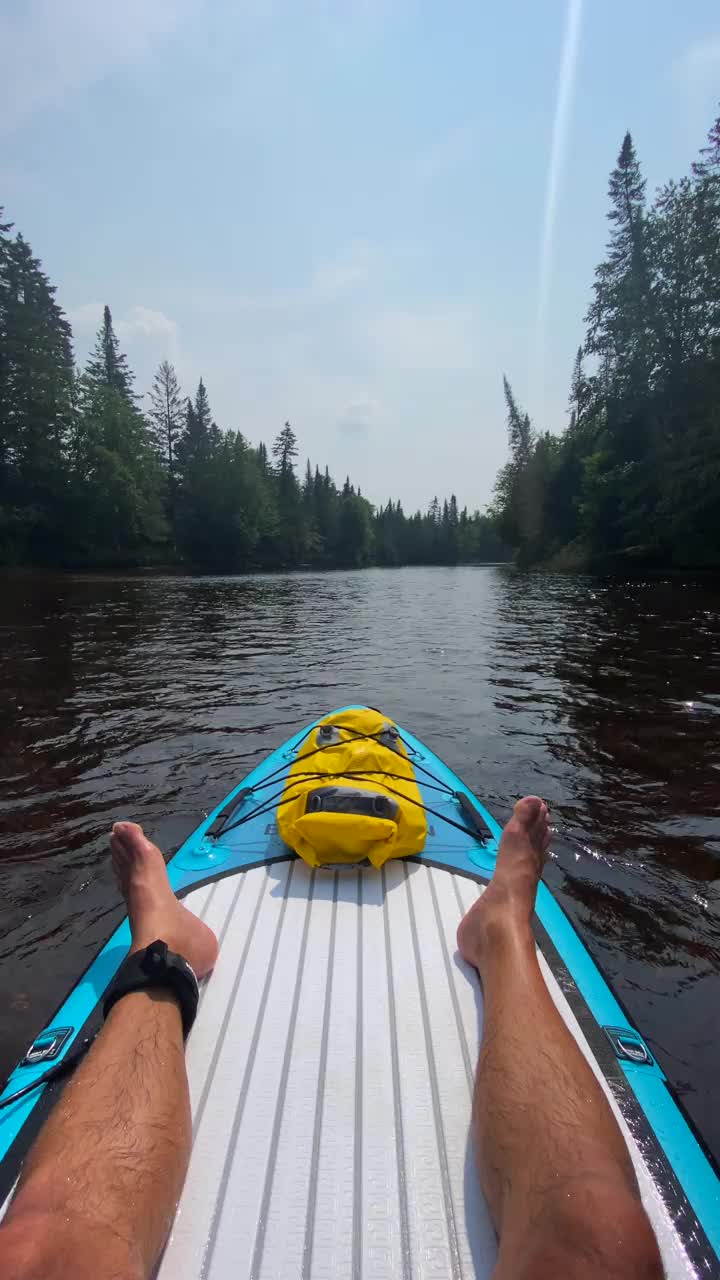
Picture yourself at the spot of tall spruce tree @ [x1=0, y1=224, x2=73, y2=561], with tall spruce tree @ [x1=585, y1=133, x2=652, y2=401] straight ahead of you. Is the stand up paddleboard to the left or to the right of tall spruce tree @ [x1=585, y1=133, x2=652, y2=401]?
right

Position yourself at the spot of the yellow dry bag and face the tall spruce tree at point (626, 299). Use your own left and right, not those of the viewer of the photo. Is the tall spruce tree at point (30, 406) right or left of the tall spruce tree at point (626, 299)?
left

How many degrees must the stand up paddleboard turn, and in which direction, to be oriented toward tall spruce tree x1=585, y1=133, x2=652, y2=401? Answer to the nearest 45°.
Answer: approximately 45° to its right

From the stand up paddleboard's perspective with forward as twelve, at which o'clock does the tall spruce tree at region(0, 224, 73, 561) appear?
The tall spruce tree is roughly at 11 o'clock from the stand up paddleboard.

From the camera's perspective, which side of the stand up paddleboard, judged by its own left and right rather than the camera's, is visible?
back
